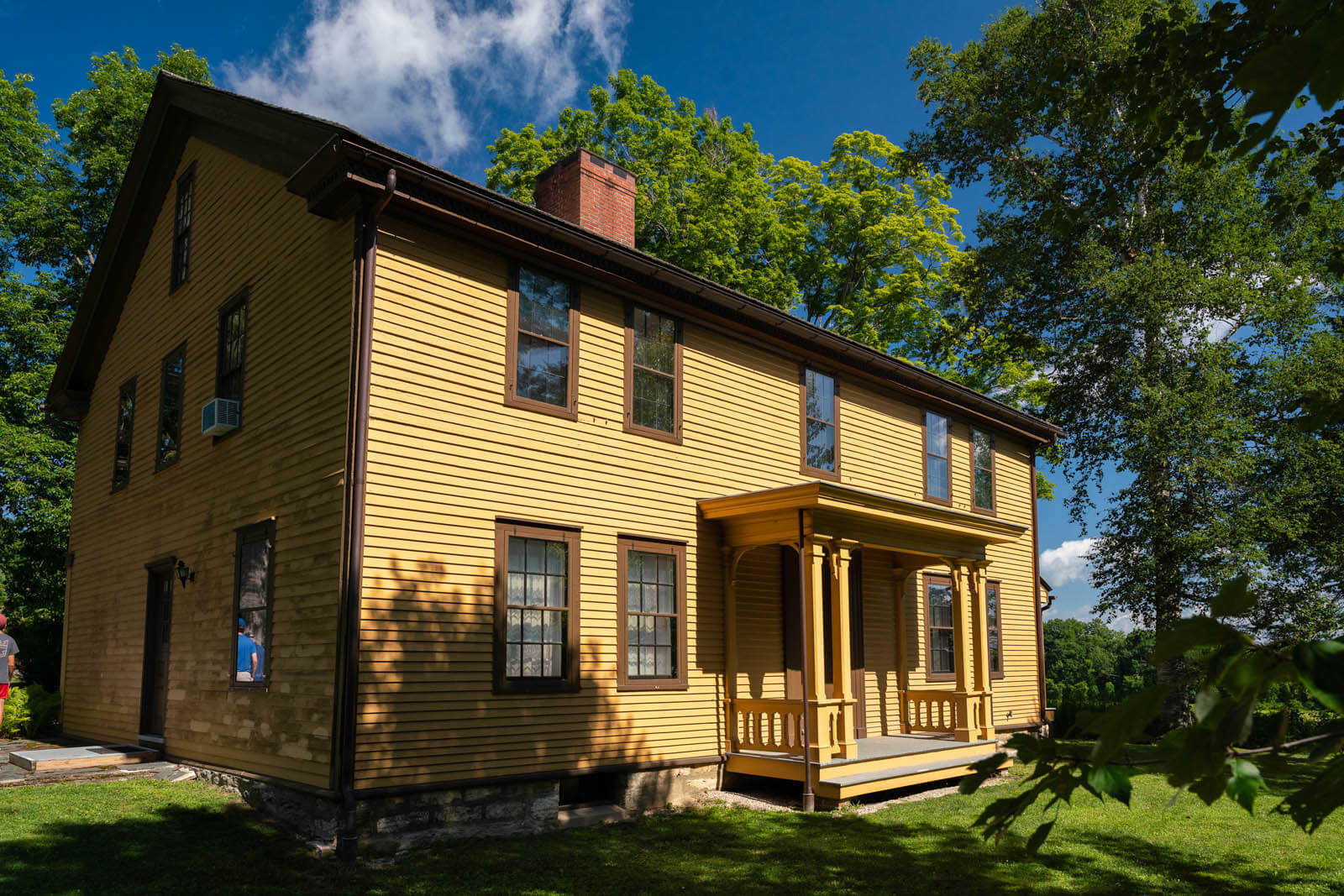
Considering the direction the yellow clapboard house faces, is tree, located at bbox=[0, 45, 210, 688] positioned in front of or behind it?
behind

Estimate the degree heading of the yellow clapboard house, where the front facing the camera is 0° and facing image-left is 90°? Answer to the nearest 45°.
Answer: approximately 315°

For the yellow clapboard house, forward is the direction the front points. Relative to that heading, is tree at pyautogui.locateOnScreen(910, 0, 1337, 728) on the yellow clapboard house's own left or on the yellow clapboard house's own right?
on the yellow clapboard house's own left

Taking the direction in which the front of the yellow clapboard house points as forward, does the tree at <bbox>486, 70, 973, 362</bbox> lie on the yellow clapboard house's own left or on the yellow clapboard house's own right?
on the yellow clapboard house's own left
